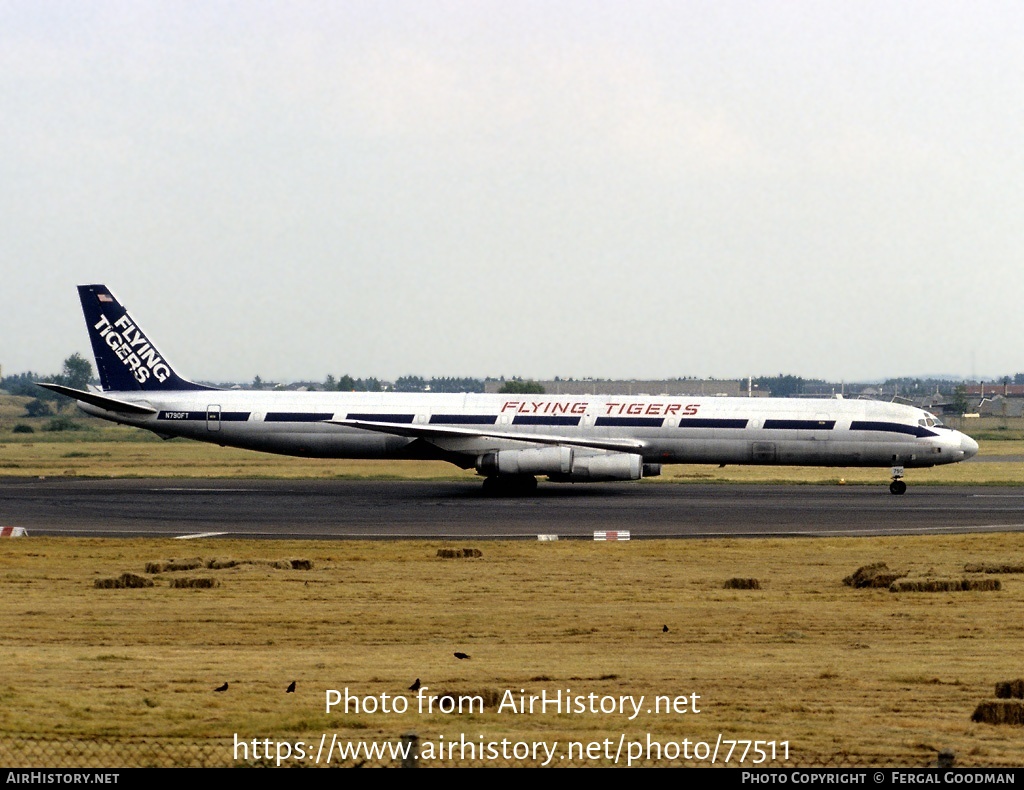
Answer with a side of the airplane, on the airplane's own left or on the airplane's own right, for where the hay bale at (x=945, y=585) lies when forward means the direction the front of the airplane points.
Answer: on the airplane's own right

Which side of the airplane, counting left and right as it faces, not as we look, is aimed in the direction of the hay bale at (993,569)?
right

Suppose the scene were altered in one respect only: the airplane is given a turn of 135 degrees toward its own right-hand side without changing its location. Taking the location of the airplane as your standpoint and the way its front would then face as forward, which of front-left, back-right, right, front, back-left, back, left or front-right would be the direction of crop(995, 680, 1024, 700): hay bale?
front-left

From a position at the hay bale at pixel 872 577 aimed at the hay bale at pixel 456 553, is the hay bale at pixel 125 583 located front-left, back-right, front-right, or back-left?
front-left

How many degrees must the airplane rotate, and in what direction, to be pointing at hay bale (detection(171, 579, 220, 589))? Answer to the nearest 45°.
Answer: approximately 90° to its right

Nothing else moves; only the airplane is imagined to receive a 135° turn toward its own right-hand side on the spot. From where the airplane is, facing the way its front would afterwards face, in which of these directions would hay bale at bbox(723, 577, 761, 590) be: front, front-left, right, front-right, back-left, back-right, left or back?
front-left

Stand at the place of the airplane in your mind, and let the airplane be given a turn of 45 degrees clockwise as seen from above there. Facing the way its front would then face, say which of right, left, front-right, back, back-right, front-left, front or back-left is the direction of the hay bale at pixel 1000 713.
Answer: front-right

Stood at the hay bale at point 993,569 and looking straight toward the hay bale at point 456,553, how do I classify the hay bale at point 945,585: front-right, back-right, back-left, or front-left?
front-left

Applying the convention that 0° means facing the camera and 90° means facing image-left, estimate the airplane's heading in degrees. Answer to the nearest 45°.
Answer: approximately 270°

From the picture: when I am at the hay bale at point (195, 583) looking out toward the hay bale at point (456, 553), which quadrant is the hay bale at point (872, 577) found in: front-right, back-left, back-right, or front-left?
front-right

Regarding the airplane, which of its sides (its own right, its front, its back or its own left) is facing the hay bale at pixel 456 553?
right

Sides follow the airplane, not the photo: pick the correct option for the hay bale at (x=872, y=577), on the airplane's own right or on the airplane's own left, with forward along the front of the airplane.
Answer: on the airplane's own right
